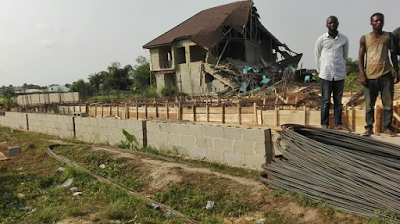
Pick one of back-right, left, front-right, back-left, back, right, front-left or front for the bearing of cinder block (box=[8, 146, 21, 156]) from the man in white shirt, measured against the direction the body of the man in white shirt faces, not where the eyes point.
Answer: right

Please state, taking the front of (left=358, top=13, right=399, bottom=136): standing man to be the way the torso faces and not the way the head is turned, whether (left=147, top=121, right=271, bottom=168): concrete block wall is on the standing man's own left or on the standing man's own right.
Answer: on the standing man's own right

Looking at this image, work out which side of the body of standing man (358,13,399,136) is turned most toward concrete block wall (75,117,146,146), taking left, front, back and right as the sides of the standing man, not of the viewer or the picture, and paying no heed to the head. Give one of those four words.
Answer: right

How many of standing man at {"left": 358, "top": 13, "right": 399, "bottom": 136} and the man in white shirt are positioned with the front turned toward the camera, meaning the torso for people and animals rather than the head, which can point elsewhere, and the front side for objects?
2

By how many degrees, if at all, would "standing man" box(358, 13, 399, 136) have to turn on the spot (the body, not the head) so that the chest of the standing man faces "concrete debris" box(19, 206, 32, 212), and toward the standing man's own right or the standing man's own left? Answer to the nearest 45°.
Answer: approximately 45° to the standing man's own right

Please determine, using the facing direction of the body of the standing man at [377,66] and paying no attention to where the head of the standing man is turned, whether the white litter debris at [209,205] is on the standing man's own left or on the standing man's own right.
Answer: on the standing man's own right

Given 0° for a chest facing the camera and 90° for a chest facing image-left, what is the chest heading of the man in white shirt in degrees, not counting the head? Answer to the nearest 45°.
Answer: approximately 0°

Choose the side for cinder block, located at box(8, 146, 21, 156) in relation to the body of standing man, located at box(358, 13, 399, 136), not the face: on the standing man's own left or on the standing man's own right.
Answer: on the standing man's own right
